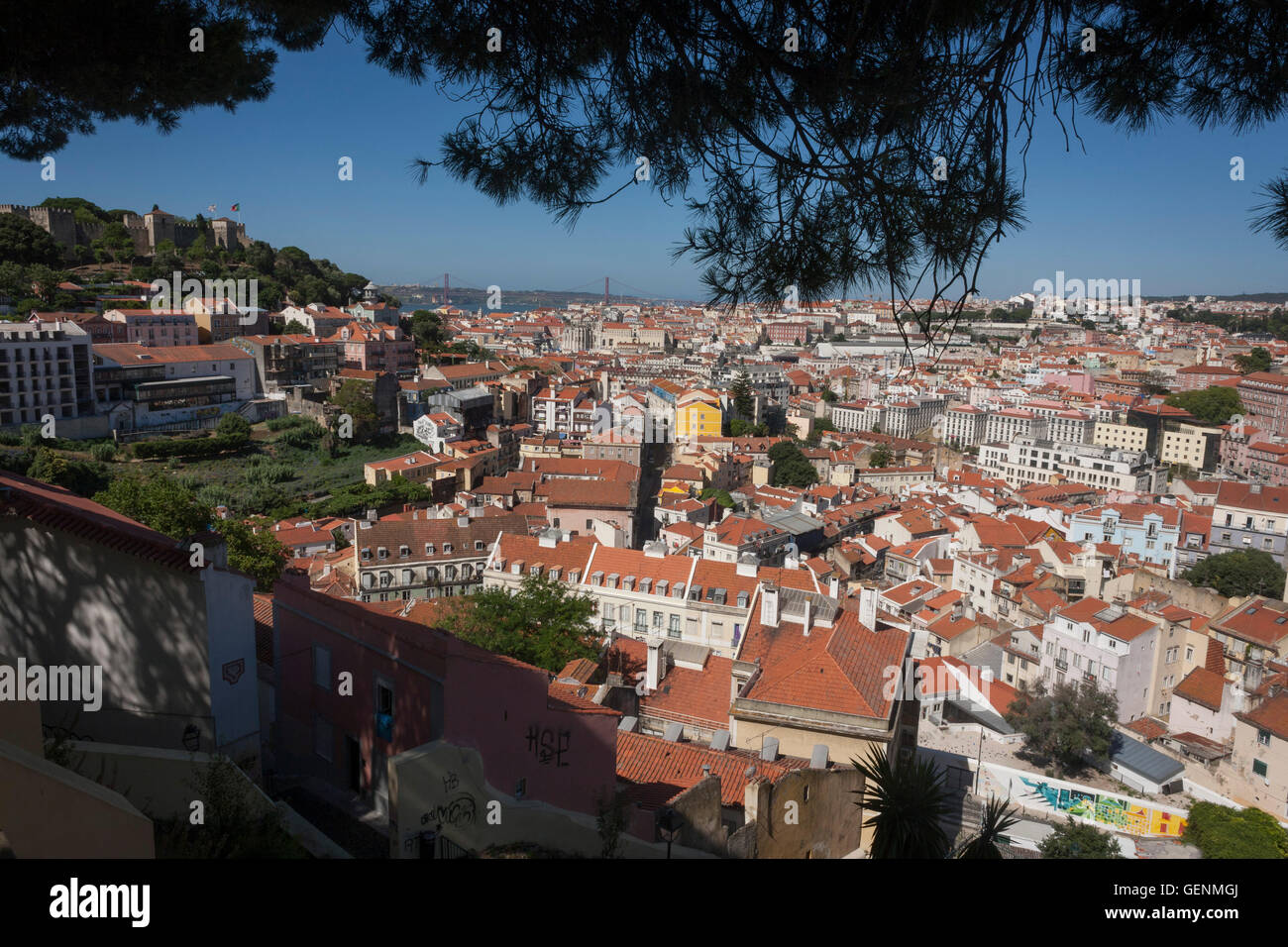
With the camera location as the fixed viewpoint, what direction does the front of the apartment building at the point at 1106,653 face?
facing the viewer and to the left of the viewer

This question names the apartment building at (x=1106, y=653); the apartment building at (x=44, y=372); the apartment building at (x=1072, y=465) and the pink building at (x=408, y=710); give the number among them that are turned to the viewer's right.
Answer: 0

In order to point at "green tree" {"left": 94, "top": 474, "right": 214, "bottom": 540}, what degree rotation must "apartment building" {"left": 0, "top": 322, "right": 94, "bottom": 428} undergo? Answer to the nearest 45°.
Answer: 0° — it already faces it

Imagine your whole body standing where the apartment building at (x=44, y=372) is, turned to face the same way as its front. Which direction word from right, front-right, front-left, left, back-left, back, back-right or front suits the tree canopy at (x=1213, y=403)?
left

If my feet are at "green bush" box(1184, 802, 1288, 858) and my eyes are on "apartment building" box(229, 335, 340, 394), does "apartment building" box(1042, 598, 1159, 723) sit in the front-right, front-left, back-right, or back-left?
front-right

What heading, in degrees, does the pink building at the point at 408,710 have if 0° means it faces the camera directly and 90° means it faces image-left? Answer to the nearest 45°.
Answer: approximately 45°

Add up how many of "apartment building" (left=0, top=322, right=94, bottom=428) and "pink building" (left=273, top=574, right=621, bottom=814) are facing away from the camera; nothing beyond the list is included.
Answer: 0

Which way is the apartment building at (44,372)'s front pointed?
toward the camera

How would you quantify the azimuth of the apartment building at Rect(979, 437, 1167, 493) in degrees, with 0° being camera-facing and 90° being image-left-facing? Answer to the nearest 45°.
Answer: approximately 45°

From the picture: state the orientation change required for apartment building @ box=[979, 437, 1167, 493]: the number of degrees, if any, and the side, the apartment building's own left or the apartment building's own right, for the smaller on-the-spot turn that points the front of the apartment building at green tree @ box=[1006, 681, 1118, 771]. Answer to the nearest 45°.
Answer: approximately 45° to the apartment building's own left

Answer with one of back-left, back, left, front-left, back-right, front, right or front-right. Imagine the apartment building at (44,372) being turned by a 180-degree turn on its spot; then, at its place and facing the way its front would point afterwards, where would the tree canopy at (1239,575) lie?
back-right

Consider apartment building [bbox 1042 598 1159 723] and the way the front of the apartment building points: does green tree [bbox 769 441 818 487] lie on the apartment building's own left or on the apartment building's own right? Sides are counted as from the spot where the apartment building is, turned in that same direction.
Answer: on the apartment building's own right

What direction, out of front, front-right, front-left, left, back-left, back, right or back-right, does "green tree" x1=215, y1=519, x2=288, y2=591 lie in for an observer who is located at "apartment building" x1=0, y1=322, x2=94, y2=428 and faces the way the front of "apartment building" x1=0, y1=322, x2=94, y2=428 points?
front
